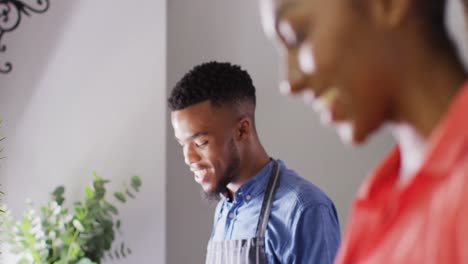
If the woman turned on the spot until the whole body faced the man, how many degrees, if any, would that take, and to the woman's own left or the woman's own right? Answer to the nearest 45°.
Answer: approximately 90° to the woman's own right

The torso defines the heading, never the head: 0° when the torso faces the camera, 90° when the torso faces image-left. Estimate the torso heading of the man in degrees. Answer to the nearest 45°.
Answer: approximately 45°

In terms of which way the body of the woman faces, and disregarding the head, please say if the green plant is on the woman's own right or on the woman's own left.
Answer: on the woman's own right

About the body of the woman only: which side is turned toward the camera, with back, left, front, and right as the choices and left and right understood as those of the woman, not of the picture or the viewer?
left

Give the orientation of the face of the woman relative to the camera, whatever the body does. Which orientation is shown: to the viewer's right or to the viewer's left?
to the viewer's left

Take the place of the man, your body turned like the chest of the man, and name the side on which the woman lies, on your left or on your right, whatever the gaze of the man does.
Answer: on your left
